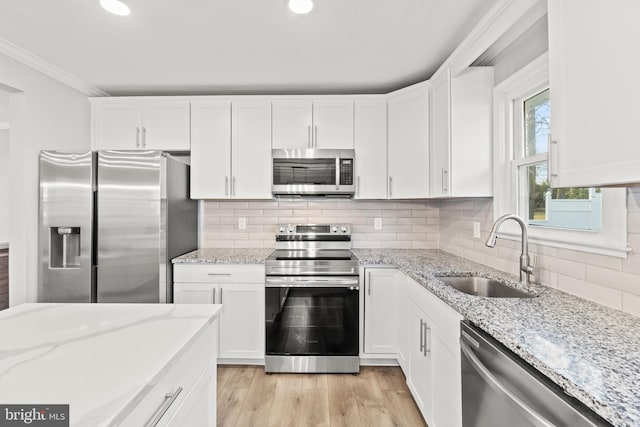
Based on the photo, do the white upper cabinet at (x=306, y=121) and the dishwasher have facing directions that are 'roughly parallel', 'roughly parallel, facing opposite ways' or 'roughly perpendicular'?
roughly perpendicular

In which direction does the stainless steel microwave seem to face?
toward the camera

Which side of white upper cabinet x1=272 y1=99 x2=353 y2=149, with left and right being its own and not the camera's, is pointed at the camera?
front

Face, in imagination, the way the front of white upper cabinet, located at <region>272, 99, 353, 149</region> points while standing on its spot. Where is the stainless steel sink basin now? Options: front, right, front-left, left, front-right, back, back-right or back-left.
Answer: front-left

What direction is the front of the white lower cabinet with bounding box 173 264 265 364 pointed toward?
toward the camera

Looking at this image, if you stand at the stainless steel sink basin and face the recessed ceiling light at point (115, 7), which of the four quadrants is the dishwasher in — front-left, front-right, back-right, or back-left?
front-left

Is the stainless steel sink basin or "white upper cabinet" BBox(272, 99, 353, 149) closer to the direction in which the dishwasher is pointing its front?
the white upper cabinet

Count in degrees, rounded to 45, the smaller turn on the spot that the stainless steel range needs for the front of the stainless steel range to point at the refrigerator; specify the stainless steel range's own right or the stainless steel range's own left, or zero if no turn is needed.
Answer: approximately 90° to the stainless steel range's own right

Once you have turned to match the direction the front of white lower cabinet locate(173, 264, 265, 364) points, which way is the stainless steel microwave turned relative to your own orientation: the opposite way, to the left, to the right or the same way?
the same way

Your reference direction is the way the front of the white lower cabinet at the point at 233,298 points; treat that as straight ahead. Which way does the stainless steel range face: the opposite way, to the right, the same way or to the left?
the same way

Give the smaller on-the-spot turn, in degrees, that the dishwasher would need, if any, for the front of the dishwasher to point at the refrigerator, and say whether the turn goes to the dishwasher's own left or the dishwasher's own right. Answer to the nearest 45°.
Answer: approximately 45° to the dishwasher's own right

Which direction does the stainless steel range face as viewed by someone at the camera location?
facing the viewer

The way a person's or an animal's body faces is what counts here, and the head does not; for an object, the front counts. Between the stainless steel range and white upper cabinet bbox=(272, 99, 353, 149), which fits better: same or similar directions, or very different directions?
same or similar directions

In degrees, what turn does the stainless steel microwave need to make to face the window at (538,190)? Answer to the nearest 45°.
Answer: approximately 45° to its left
